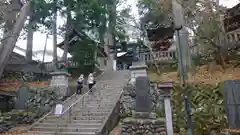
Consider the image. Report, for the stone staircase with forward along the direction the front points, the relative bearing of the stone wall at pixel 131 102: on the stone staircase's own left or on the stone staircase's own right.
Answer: on the stone staircase's own left

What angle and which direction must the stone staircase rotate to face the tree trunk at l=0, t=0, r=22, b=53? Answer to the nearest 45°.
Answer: approximately 135° to its right

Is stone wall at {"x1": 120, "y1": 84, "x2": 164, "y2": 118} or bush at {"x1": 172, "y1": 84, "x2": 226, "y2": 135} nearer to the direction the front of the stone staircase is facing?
the bush

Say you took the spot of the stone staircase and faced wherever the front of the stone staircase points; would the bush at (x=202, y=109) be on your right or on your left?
on your left

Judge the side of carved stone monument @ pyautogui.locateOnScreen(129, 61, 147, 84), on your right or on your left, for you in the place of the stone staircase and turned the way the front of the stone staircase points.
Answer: on your left

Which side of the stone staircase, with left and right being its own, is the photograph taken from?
front

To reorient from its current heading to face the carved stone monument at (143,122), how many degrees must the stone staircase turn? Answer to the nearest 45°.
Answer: approximately 45° to its left
